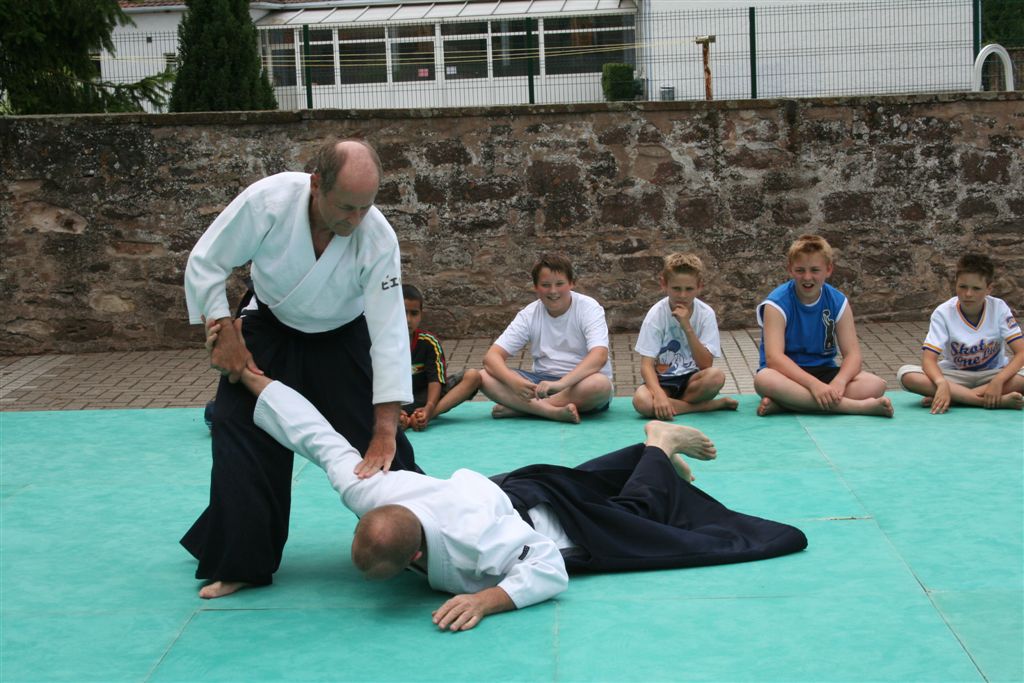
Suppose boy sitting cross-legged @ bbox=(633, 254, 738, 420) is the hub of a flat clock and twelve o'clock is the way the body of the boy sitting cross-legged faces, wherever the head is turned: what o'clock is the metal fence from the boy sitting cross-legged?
The metal fence is roughly at 6 o'clock from the boy sitting cross-legged.

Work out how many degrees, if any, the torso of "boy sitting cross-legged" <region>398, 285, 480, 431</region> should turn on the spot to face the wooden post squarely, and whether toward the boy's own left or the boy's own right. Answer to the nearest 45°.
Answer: approximately 135° to the boy's own left

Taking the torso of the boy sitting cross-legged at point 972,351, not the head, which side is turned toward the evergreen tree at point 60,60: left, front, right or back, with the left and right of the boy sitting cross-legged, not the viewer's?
right

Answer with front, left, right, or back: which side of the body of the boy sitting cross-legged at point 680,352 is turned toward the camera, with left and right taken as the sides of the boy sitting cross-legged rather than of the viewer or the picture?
front

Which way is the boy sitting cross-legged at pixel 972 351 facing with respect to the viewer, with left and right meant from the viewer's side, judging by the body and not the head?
facing the viewer

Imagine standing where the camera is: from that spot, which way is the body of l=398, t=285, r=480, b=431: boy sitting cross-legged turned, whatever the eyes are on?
toward the camera

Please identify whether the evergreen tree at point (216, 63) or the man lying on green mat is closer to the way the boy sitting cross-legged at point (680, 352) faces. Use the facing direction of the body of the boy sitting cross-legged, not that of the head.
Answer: the man lying on green mat

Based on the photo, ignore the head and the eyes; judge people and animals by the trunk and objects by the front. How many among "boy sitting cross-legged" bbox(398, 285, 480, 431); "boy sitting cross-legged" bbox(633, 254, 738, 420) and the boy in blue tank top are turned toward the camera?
3

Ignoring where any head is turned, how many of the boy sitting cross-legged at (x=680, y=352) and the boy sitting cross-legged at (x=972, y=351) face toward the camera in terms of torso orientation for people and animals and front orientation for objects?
2

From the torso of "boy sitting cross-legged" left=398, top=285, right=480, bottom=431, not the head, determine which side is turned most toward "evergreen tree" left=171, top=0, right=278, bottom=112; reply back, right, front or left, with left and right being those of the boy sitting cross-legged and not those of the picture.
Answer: back

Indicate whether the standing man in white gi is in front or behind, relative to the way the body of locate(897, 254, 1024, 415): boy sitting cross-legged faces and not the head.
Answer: in front

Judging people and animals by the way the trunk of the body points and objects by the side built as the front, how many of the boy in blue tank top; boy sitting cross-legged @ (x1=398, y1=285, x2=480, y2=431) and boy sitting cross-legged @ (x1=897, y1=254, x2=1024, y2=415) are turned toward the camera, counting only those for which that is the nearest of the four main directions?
3

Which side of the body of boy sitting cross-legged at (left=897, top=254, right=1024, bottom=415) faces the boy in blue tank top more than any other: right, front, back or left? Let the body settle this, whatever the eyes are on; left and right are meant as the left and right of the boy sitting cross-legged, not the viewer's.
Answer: right

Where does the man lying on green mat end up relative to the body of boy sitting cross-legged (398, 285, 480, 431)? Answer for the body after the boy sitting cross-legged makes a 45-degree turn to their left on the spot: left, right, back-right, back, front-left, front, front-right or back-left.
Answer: front-right
